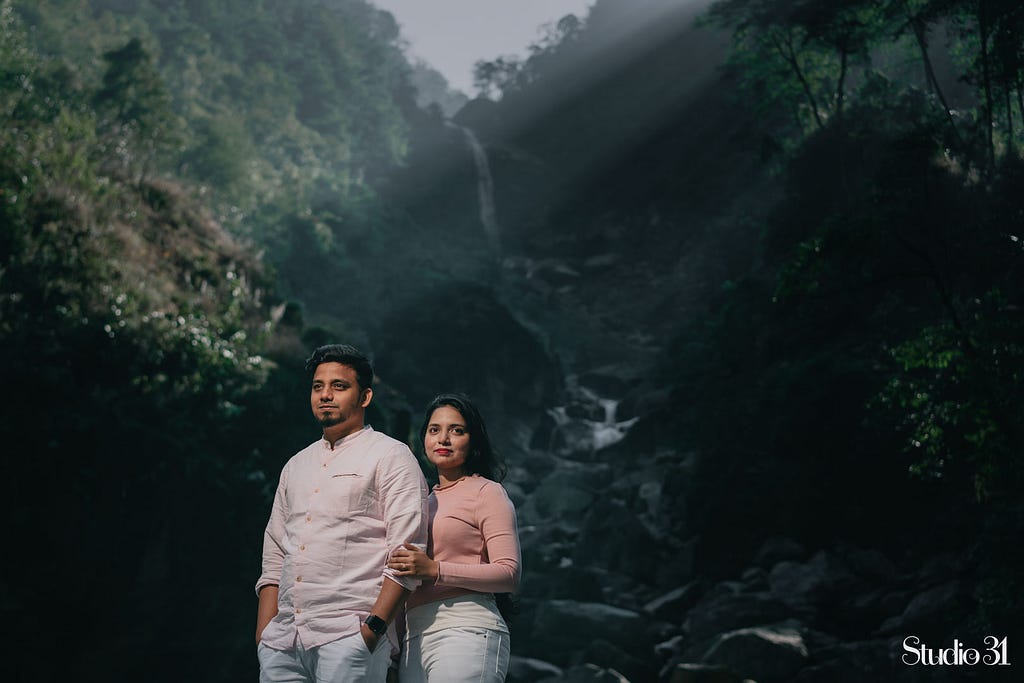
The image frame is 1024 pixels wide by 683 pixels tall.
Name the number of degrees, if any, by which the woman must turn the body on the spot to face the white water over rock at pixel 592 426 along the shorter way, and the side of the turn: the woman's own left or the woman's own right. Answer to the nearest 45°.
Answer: approximately 135° to the woman's own right

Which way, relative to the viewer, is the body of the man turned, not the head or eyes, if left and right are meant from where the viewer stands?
facing the viewer and to the left of the viewer

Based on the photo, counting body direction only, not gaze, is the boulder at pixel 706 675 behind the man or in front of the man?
behind

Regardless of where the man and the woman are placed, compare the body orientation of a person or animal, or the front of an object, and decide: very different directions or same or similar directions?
same or similar directions

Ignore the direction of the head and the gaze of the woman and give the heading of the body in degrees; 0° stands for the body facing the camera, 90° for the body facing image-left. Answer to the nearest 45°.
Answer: approximately 45°

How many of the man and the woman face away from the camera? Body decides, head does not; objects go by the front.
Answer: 0

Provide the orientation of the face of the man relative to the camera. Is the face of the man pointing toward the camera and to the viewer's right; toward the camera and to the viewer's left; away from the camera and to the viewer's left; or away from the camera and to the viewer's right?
toward the camera and to the viewer's left

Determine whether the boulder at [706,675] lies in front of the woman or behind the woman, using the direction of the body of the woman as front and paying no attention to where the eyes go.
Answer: behind
